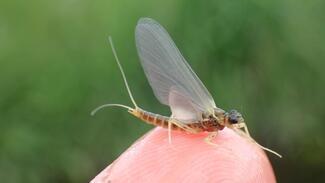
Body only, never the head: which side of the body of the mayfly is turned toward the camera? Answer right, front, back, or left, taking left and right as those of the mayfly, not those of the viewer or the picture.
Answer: right
